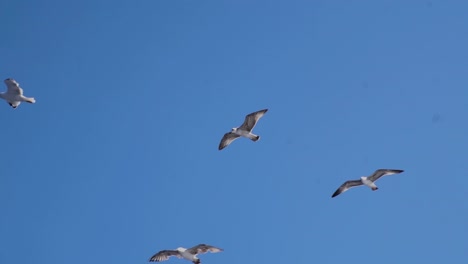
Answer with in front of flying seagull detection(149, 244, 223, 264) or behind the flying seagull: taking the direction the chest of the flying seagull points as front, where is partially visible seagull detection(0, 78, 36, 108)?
in front
